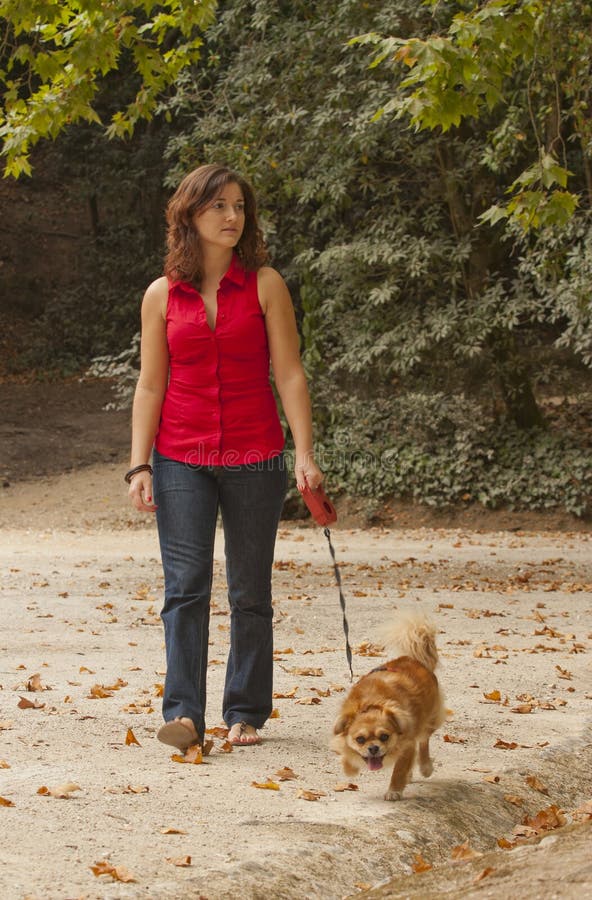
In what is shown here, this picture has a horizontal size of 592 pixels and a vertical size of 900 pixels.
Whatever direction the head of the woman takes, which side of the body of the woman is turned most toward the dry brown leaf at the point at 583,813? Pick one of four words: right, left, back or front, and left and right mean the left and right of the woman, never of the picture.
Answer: left

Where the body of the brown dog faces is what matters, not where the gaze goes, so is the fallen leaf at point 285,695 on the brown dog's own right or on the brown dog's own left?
on the brown dog's own right

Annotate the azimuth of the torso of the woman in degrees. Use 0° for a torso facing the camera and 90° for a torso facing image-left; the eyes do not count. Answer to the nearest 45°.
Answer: approximately 0°

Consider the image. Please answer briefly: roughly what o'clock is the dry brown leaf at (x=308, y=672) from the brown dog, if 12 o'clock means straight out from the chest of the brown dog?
The dry brown leaf is roughly at 4 o'clock from the brown dog.

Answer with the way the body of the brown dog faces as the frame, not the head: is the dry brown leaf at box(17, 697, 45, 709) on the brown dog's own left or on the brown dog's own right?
on the brown dog's own right

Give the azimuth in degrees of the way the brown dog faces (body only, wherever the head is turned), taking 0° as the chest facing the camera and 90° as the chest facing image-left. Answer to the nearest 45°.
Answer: approximately 45°

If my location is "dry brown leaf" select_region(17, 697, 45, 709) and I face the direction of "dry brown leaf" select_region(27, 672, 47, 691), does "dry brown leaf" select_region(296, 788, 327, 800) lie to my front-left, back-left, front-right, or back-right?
back-right

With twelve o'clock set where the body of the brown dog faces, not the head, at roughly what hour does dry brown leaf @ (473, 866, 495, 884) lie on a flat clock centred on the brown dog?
The dry brown leaf is roughly at 10 o'clock from the brown dog.
